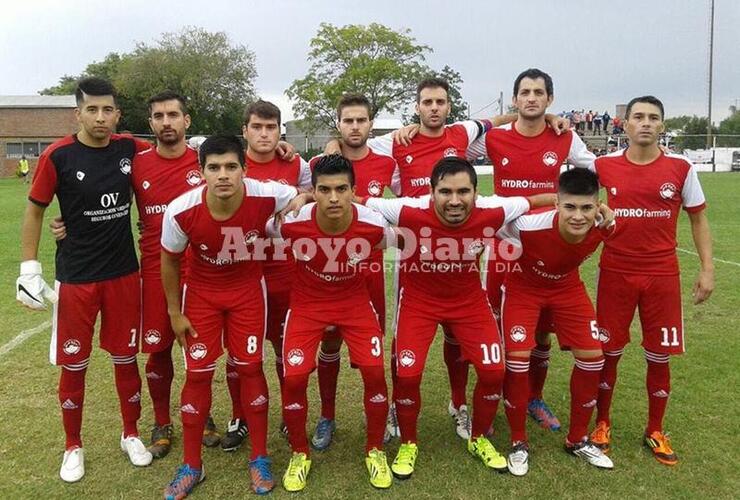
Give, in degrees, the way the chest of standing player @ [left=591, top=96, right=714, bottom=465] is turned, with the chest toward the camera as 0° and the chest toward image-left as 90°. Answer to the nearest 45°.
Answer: approximately 0°

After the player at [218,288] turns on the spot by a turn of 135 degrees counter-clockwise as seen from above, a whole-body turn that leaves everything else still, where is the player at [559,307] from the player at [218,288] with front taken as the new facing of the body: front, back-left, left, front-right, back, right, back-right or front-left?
front-right

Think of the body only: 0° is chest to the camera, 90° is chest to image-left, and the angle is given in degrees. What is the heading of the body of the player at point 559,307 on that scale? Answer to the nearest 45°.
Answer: approximately 0°

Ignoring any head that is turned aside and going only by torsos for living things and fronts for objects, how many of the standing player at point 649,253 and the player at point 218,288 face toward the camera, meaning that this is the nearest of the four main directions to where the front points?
2

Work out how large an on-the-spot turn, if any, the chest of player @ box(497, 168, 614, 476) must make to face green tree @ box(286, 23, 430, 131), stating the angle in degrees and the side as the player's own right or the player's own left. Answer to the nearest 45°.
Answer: approximately 180°

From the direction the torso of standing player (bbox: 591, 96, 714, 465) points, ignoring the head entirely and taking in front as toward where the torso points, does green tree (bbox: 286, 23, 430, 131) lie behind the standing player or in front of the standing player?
behind
